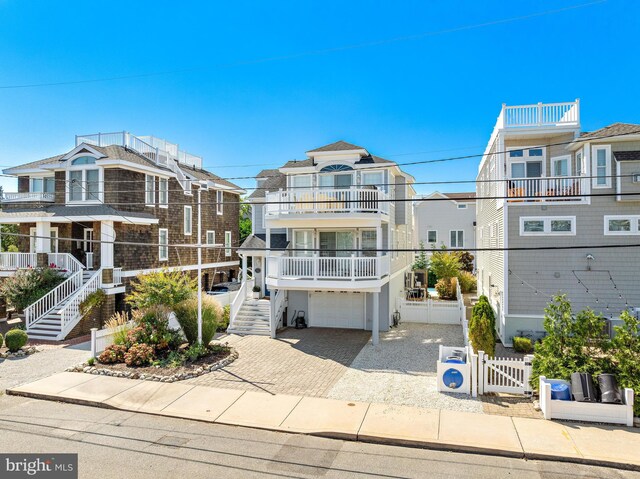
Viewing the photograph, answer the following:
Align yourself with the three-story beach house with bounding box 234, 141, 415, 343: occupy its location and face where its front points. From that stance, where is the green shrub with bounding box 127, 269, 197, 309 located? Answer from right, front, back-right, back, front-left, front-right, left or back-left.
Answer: front-right

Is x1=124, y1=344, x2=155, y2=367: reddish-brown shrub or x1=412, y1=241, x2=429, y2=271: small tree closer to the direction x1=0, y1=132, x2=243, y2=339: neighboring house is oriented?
the reddish-brown shrub

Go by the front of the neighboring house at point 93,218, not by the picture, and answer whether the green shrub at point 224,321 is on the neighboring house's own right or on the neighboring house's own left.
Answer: on the neighboring house's own left

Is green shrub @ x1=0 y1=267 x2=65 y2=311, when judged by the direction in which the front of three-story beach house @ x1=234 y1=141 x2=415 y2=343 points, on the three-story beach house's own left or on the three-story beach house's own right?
on the three-story beach house's own right

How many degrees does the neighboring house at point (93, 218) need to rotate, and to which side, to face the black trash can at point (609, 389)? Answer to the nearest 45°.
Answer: approximately 90° to its left

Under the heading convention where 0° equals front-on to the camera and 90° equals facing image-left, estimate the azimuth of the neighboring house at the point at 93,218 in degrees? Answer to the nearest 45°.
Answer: approximately 45°

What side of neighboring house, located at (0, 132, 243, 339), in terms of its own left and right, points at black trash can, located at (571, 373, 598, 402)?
left

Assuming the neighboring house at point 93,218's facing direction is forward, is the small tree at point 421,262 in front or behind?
behind

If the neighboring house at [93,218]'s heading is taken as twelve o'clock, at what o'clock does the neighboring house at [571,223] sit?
the neighboring house at [571,223] is roughly at 9 o'clock from the neighboring house at [93,218].

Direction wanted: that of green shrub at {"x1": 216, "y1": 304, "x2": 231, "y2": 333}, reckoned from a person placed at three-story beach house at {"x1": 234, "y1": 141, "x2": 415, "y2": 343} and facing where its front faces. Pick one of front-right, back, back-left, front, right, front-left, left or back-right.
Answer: right

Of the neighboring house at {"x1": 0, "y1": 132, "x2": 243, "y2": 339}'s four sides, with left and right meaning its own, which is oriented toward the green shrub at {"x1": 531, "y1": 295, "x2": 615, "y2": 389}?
left
